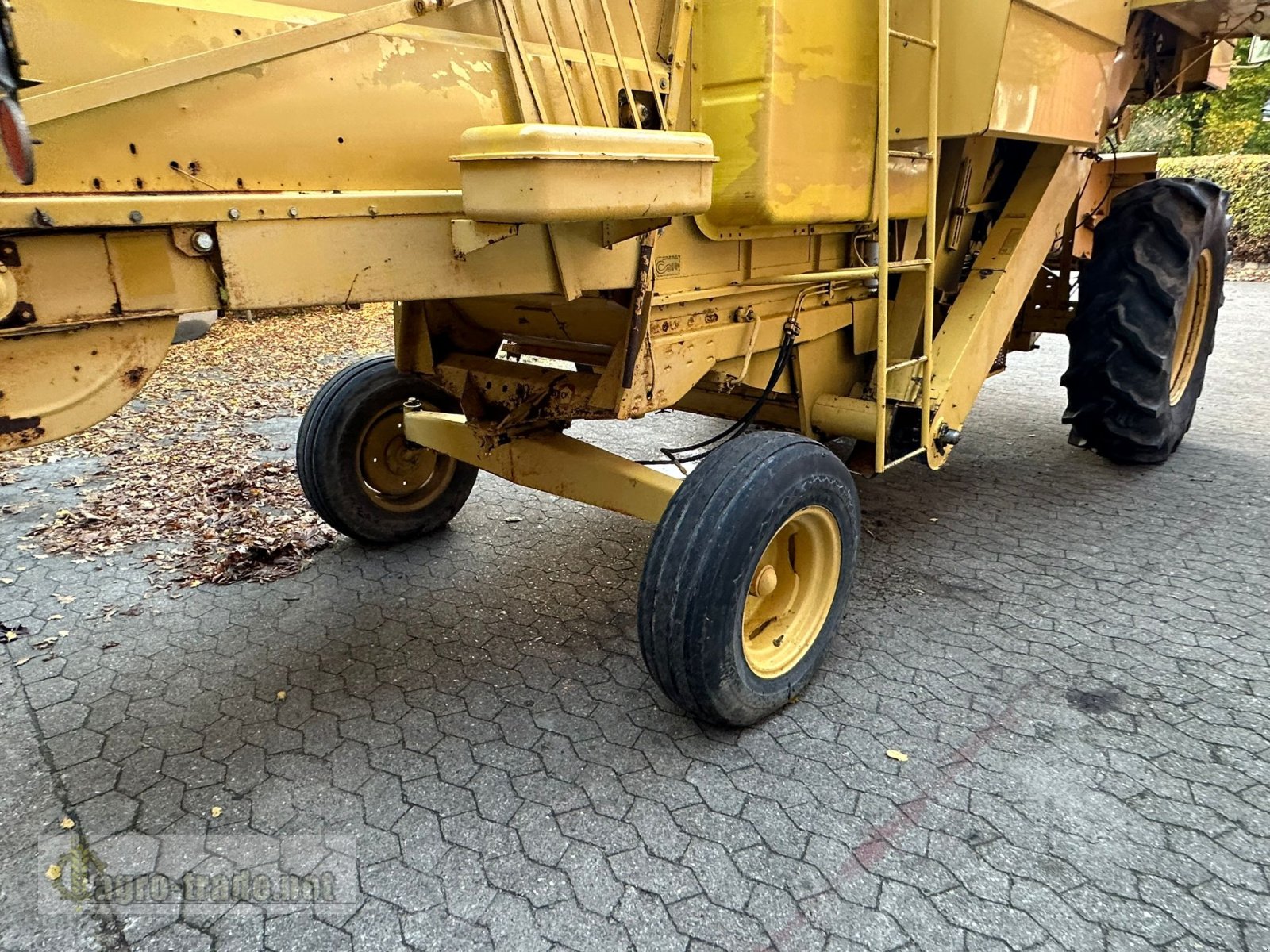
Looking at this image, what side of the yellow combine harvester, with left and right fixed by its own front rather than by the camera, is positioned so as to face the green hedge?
front

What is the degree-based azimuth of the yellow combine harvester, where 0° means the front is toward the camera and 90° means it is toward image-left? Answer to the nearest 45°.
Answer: approximately 225°
